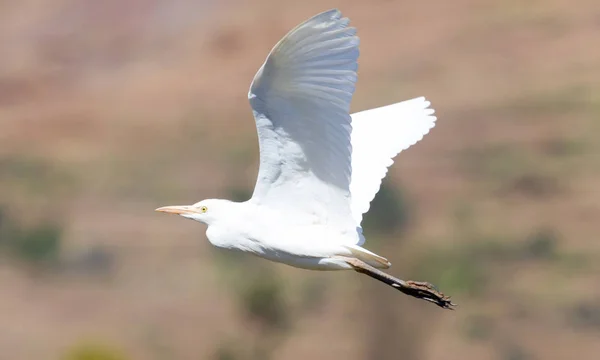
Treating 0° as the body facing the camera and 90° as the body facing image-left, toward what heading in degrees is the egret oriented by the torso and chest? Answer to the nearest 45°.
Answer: approximately 90°
